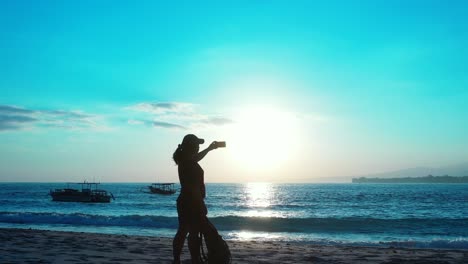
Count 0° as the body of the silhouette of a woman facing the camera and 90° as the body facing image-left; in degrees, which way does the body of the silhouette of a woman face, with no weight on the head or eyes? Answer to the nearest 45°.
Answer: approximately 270°
